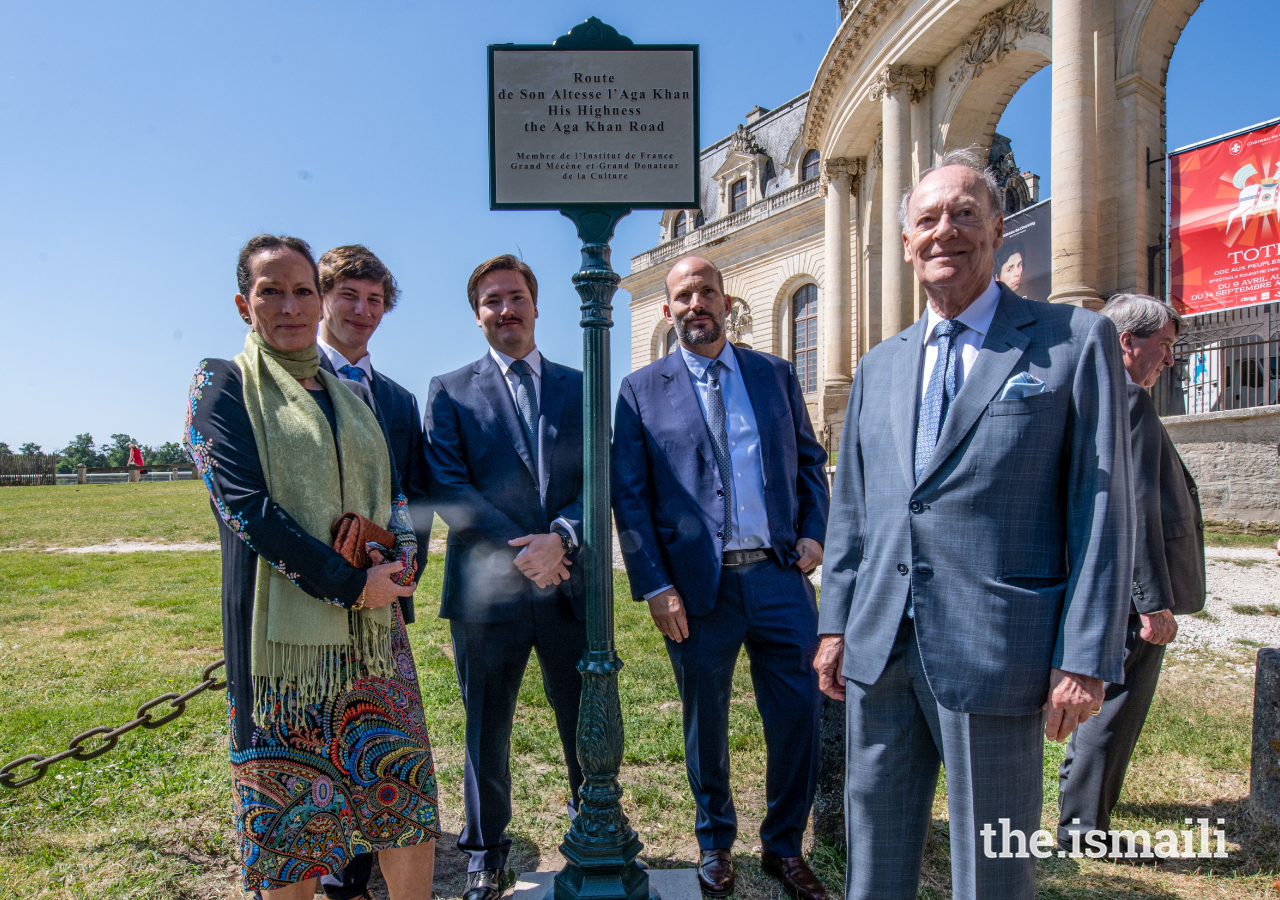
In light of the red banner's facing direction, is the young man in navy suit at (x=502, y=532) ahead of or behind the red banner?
ahead

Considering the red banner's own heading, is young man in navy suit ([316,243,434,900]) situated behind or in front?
in front

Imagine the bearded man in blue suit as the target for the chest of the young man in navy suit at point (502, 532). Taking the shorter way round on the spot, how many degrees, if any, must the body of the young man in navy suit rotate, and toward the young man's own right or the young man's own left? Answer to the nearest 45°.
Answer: approximately 90° to the young man's own left
